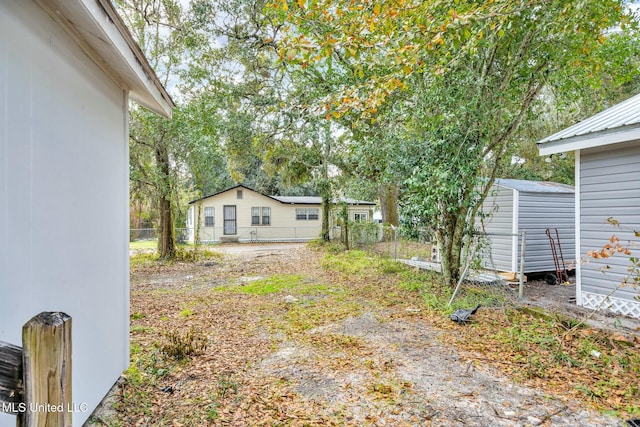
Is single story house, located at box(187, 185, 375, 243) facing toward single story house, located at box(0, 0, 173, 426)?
yes

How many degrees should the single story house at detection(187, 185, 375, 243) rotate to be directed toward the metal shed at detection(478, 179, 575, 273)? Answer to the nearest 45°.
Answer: approximately 45° to its left

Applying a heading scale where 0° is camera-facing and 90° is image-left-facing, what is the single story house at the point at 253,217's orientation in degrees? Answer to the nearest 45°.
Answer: approximately 0°
